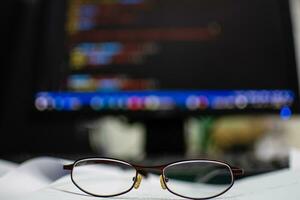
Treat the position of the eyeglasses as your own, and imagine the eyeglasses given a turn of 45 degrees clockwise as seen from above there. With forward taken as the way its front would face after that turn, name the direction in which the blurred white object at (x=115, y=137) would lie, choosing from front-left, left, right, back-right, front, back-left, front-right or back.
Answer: back-right

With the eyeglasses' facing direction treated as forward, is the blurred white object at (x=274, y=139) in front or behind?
behind

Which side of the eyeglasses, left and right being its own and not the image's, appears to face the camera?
front
